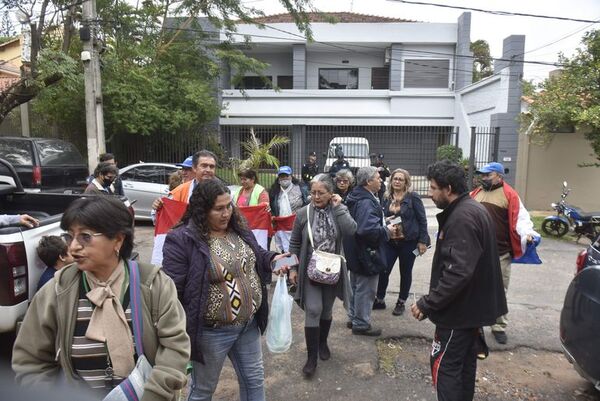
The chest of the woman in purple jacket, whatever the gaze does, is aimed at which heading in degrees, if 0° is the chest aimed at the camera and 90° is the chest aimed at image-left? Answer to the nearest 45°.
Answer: approximately 315°

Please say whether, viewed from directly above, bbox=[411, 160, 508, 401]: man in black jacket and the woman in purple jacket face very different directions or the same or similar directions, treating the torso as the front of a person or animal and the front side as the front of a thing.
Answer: very different directions

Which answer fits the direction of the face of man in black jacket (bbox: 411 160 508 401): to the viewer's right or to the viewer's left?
to the viewer's left

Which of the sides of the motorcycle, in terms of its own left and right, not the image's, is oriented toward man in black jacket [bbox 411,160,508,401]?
left

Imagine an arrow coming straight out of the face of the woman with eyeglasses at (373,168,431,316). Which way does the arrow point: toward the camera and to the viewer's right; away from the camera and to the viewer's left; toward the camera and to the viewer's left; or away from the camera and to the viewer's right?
toward the camera and to the viewer's left

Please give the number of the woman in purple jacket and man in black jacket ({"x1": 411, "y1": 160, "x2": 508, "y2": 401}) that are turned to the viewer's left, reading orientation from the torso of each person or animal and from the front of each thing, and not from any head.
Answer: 1

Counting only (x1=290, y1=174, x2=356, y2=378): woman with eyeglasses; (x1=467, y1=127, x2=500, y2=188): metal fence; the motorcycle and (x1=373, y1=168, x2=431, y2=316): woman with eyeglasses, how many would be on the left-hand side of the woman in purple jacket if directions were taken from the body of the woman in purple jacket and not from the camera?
4

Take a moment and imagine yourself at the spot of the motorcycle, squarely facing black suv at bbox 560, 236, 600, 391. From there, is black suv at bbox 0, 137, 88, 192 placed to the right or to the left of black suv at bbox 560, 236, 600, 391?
right

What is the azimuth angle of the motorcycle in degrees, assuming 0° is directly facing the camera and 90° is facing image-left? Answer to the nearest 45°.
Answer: approximately 90°

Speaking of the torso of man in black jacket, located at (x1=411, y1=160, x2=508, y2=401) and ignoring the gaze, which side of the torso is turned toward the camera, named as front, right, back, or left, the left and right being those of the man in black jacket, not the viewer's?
left

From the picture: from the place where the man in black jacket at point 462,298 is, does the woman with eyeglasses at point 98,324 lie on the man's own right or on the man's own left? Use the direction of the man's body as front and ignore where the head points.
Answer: on the man's own left
